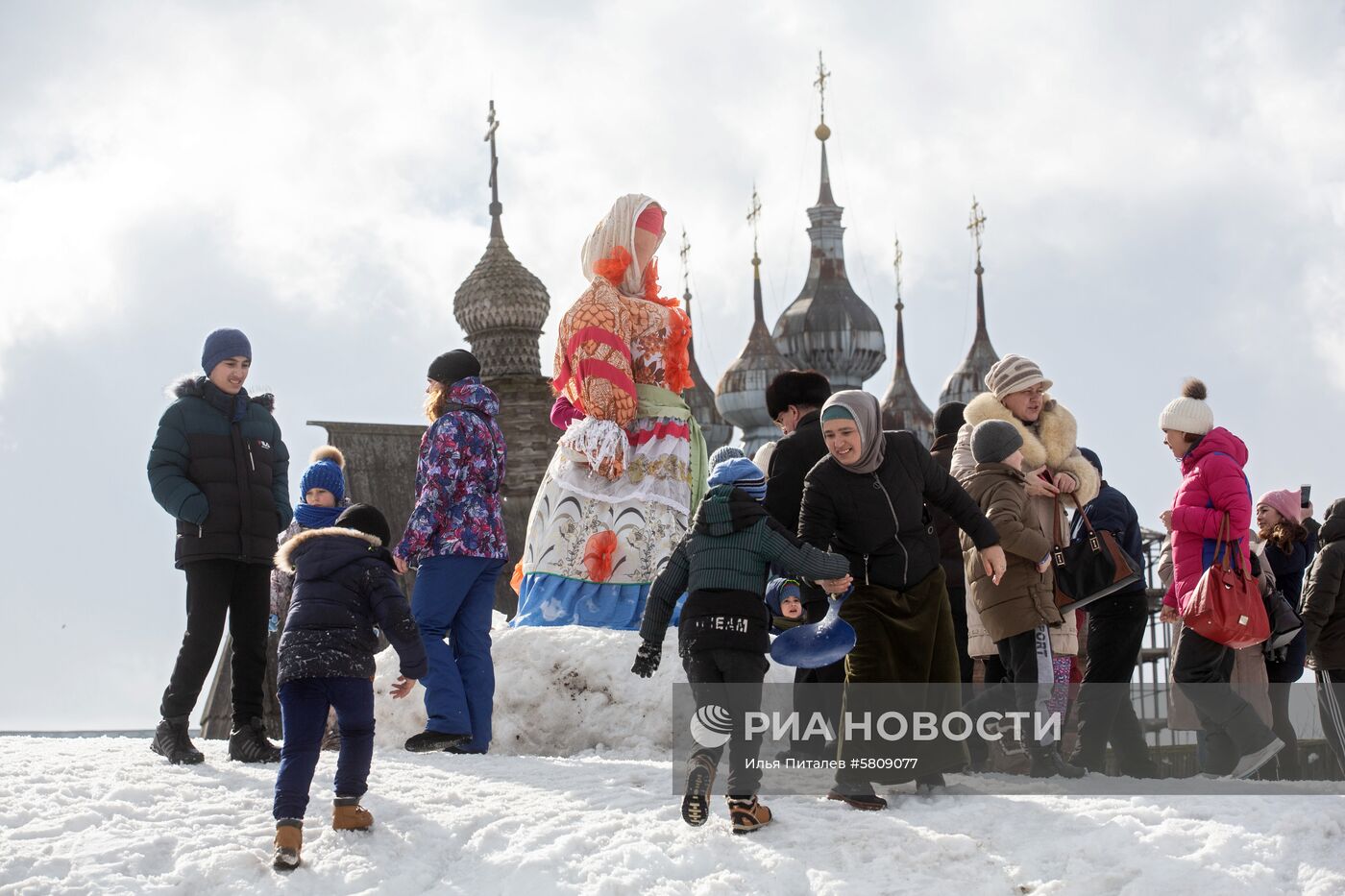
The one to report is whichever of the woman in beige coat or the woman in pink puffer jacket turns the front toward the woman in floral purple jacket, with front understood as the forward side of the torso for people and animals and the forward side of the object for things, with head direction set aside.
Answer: the woman in pink puffer jacket

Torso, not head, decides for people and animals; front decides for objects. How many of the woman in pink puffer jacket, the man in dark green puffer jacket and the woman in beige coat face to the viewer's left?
1

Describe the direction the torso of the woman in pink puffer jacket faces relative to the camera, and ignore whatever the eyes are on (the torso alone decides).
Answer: to the viewer's left

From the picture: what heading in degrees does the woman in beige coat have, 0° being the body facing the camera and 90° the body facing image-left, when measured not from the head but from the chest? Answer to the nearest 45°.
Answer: approximately 315°

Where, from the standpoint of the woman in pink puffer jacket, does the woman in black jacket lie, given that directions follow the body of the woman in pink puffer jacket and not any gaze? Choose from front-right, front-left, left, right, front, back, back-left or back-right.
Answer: front-left

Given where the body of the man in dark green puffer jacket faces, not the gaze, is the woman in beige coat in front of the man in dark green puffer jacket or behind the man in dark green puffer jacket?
in front

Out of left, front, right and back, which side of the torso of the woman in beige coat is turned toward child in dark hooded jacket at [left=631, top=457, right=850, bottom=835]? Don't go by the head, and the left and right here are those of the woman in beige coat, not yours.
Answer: right

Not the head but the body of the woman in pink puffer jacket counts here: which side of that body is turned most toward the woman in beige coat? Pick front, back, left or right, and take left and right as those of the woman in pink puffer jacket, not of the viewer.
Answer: front

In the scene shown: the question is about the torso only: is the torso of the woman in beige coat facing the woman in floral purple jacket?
no

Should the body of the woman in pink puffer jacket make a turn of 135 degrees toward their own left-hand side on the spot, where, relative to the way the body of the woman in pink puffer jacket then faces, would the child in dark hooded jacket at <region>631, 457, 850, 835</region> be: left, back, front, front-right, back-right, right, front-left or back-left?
right

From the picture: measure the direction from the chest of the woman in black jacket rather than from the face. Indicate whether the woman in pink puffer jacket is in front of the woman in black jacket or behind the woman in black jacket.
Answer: behind

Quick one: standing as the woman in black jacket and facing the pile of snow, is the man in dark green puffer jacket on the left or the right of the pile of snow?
left

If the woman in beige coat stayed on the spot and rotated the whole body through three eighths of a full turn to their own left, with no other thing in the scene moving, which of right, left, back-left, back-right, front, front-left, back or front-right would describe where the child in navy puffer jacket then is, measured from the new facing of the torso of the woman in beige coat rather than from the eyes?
back-left

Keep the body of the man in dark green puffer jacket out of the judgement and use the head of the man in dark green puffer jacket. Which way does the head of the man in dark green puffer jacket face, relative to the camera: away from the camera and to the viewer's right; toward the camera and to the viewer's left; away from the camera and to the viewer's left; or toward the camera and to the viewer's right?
toward the camera and to the viewer's right

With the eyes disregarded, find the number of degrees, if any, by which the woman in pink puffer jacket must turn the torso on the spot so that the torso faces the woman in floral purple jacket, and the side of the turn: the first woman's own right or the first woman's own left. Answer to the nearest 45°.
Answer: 0° — they already face them

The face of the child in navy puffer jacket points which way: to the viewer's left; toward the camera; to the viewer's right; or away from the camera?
away from the camera

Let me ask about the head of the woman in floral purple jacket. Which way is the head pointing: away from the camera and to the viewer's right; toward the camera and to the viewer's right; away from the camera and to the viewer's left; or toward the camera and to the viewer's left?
away from the camera and to the viewer's left

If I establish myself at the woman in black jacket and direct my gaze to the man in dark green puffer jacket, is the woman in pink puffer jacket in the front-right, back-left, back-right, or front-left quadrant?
back-right

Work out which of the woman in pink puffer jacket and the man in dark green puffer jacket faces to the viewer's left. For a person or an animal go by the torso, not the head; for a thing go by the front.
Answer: the woman in pink puffer jacket

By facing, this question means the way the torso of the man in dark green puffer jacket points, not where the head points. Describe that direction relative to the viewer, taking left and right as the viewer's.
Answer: facing the viewer and to the right of the viewer
